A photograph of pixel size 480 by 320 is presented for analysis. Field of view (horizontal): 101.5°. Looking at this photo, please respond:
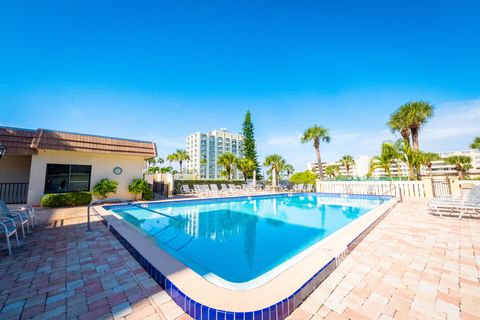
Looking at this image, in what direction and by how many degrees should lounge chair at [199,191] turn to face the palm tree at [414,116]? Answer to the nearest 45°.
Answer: approximately 45° to its left

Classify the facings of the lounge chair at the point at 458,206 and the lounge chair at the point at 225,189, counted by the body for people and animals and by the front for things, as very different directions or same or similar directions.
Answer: very different directions

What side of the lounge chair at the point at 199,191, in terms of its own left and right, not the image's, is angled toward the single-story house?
right

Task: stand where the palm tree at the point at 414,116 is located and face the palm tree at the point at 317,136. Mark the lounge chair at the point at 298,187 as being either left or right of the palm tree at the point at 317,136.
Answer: left

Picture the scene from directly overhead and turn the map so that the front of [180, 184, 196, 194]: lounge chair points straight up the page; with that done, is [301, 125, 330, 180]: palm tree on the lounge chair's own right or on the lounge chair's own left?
on the lounge chair's own left

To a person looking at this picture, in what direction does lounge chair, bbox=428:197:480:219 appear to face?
facing to the left of the viewer

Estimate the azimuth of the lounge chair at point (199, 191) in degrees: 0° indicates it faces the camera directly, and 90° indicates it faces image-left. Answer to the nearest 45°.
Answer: approximately 315°

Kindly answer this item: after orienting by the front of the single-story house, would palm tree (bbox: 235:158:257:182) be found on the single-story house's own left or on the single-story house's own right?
on the single-story house's own left

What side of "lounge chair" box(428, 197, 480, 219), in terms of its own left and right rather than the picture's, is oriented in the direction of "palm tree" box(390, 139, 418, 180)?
right

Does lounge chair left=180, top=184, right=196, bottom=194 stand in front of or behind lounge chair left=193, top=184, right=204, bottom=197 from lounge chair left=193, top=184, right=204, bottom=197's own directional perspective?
behind
